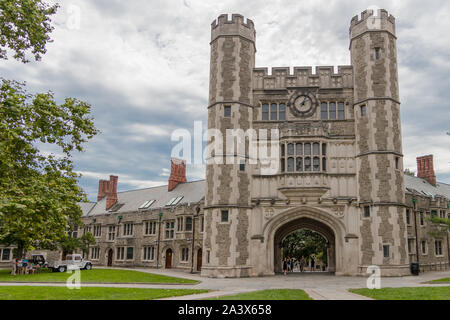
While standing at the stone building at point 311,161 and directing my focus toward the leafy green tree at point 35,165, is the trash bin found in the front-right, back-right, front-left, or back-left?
back-left

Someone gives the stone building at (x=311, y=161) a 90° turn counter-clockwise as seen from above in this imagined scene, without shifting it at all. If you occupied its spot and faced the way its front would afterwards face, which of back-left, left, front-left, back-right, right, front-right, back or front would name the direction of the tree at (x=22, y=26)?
back-right

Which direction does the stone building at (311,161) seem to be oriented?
toward the camera

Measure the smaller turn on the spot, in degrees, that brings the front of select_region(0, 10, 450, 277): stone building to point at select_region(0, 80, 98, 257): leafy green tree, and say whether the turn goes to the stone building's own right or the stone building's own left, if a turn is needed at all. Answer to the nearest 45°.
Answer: approximately 45° to the stone building's own right
